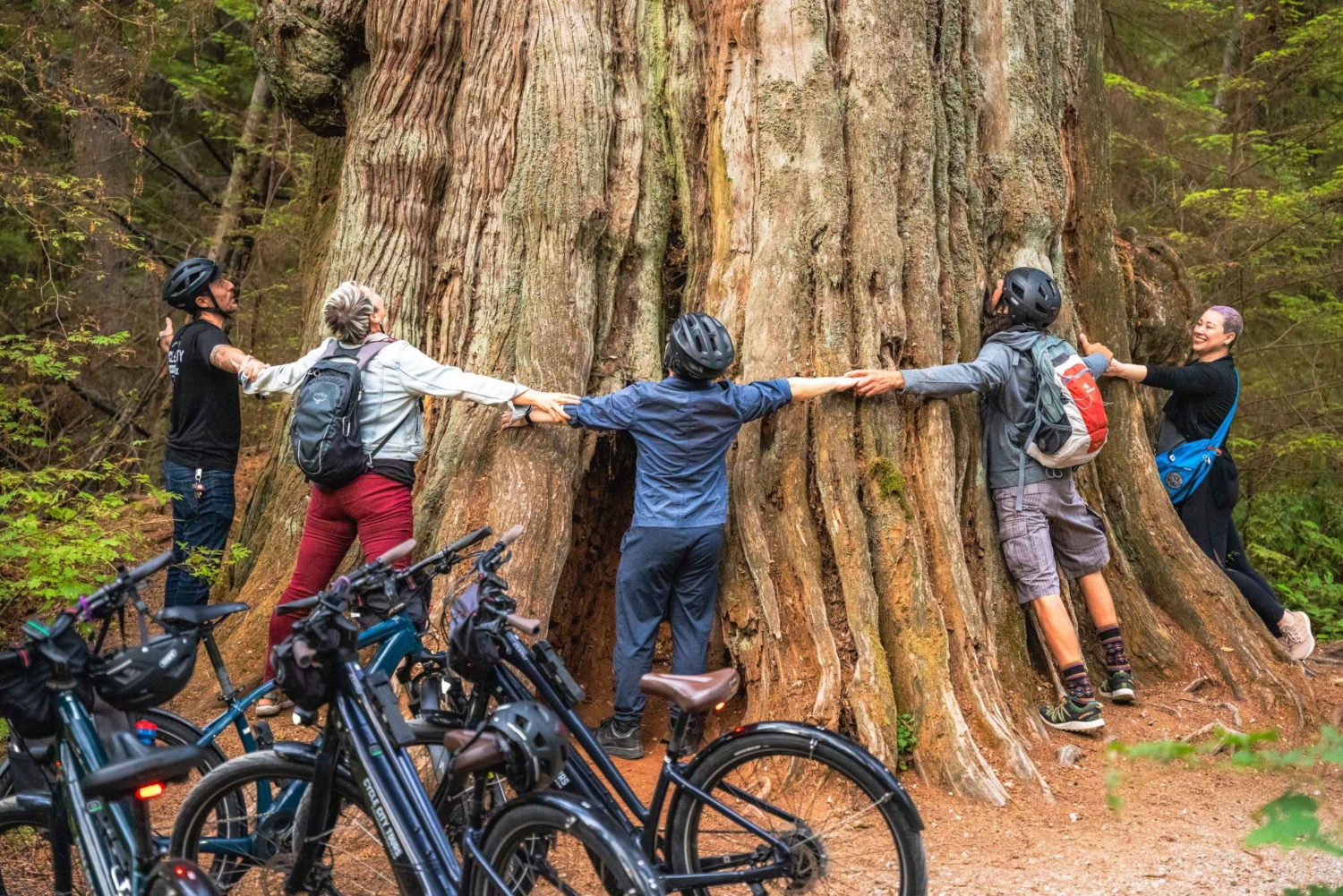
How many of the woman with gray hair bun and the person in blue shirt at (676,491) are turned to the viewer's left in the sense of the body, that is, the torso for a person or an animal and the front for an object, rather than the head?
0

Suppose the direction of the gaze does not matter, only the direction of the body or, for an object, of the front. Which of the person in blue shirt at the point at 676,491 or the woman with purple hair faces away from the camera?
the person in blue shirt

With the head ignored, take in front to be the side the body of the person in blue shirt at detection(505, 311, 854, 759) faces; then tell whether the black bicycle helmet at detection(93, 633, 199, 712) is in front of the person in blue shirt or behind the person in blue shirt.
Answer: behind

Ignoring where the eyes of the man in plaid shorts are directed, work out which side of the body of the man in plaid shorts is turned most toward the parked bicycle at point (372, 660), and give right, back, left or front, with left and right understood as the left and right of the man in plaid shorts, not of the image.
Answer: left

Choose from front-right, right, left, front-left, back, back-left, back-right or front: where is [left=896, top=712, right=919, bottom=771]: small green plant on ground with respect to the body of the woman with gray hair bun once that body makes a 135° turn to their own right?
left

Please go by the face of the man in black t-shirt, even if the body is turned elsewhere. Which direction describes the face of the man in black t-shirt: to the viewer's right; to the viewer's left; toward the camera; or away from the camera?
to the viewer's right

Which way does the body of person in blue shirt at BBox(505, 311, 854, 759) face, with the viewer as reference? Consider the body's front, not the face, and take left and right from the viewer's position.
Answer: facing away from the viewer

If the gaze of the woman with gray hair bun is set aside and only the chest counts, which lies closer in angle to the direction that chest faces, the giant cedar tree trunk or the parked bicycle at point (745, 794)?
the giant cedar tree trunk

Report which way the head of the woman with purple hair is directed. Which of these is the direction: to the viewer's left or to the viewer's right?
to the viewer's left
